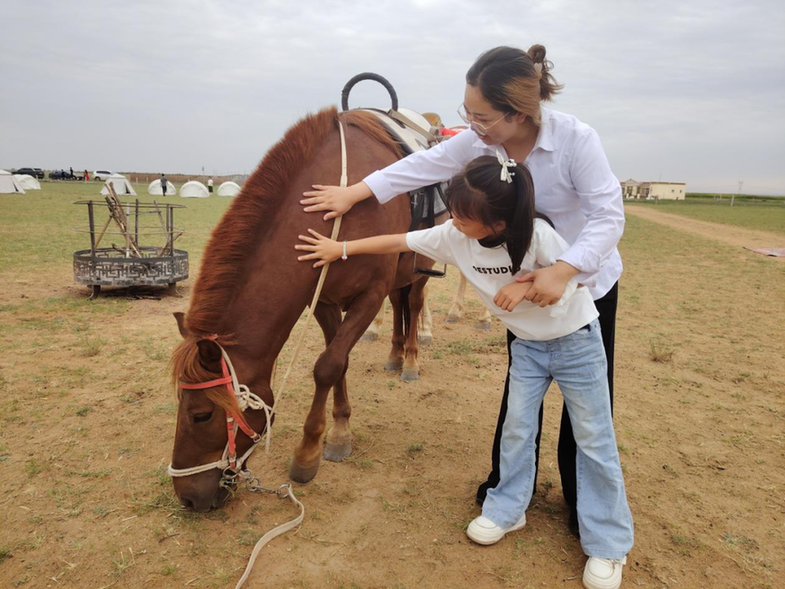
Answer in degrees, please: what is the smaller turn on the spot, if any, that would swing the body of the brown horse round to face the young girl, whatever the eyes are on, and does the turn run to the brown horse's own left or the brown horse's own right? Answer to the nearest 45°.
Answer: approximately 135° to the brown horse's own left

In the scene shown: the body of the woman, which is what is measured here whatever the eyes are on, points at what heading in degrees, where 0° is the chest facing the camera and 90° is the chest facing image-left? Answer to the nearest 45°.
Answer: approximately 45°
